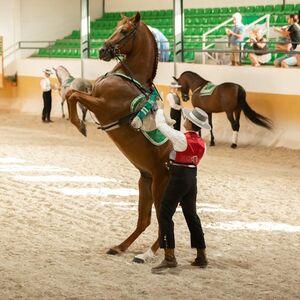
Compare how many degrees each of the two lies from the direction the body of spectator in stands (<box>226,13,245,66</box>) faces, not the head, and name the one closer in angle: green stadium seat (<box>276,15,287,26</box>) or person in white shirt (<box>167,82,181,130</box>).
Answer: the person in white shirt

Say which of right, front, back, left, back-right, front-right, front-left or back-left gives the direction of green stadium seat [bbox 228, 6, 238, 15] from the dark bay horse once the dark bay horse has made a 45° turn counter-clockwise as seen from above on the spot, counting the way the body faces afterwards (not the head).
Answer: right

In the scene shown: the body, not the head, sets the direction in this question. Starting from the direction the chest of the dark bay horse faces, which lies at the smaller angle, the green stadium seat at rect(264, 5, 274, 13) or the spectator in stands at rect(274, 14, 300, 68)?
the green stadium seat

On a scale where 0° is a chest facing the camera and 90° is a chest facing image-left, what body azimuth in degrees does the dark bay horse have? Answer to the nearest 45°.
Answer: approximately 135°

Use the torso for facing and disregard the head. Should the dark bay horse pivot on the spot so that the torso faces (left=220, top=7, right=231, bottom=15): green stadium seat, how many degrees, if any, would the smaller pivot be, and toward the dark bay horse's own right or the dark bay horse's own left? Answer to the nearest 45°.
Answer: approximately 45° to the dark bay horse's own right

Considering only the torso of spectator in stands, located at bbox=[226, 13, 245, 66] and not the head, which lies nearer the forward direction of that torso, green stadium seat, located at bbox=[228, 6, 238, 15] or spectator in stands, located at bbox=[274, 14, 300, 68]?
the spectator in stands

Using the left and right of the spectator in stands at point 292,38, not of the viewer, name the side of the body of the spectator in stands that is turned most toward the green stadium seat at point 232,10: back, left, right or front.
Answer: right

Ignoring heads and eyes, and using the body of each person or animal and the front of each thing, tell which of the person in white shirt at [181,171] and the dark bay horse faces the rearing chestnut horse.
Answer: the person in white shirt

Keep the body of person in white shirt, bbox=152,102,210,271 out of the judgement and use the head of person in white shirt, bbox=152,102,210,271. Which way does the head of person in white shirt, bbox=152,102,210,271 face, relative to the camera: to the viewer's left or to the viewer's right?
to the viewer's left
